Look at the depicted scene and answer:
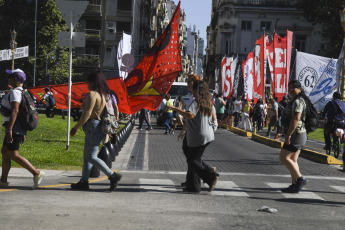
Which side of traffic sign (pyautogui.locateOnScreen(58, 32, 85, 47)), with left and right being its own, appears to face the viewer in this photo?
back

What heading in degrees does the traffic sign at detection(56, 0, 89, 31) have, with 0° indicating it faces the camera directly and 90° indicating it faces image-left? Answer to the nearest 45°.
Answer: approximately 180°

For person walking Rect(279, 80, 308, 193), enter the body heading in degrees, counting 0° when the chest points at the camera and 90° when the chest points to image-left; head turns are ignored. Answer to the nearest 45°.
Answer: approximately 90°
